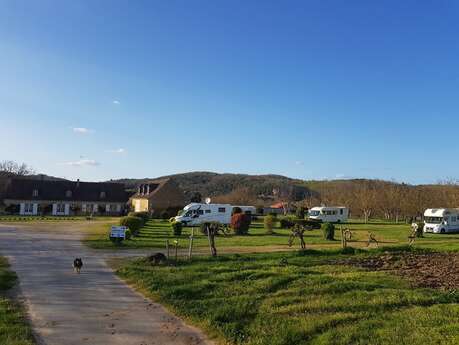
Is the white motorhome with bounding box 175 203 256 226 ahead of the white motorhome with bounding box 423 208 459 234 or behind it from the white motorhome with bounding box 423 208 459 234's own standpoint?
ahead

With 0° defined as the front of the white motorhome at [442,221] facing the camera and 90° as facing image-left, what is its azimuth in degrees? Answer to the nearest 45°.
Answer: approximately 45°

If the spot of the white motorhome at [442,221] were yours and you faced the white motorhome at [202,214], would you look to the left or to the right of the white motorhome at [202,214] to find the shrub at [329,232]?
left

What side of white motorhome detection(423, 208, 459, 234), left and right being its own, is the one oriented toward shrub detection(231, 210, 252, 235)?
front

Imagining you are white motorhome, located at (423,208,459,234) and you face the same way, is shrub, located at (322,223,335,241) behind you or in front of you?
in front
